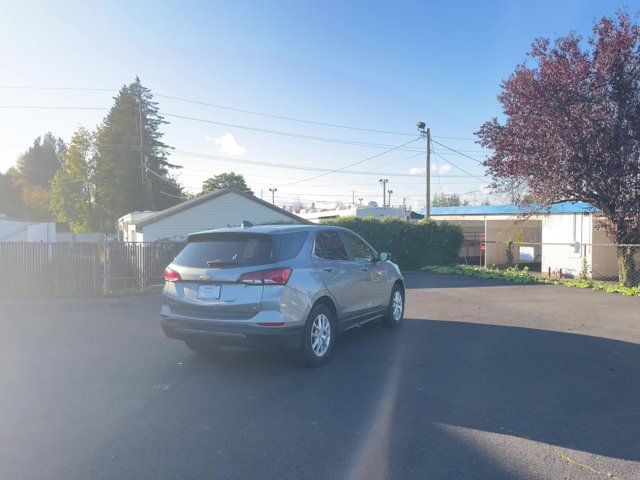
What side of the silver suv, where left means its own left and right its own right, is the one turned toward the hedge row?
front

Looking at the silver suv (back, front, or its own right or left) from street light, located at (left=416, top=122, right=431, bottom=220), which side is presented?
front

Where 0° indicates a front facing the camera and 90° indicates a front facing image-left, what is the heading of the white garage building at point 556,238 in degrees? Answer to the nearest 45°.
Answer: approximately 45°

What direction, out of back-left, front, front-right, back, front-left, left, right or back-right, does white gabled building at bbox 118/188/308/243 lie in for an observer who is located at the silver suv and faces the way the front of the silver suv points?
front-left

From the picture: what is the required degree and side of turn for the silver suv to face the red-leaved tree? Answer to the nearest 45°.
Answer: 0° — it already faces it

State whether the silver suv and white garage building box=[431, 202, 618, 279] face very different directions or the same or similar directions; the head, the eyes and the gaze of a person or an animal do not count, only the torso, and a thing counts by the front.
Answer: very different directions

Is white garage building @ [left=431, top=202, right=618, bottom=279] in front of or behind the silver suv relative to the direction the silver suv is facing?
in front

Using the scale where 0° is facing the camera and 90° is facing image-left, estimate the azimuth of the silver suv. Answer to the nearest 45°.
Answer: approximately 225°

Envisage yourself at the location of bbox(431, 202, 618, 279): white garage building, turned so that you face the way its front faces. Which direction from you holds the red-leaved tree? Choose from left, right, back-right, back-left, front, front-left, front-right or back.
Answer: front-left
